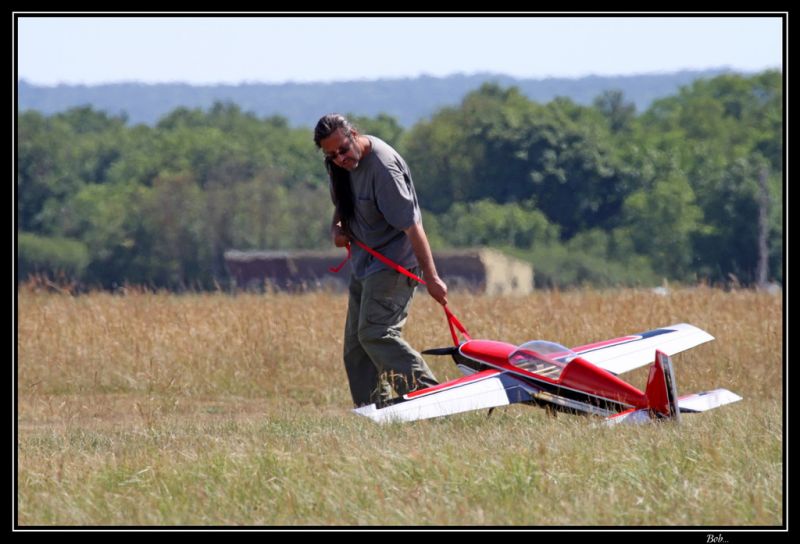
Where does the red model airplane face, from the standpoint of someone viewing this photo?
facing away from the viewer and to the left of the viewer
